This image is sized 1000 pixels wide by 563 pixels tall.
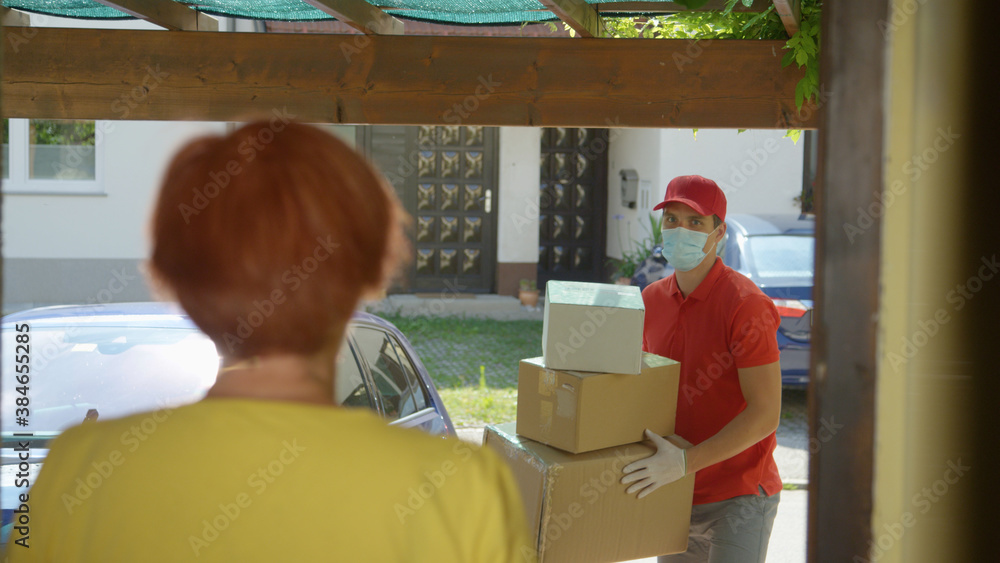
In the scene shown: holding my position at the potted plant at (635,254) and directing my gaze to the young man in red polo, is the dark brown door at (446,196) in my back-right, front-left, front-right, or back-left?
back-right

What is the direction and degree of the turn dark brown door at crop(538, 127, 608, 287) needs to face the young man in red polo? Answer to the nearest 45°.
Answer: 0° — it already faces them

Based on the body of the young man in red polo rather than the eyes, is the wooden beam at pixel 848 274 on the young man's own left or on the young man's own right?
on the young man's own left

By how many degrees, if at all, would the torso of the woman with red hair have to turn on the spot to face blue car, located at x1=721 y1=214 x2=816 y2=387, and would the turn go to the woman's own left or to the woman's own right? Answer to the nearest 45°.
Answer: approximately 45° to the woman's own right

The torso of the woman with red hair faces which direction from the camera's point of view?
away from the camera

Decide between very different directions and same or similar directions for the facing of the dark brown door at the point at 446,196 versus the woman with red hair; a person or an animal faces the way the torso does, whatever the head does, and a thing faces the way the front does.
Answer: very different directions

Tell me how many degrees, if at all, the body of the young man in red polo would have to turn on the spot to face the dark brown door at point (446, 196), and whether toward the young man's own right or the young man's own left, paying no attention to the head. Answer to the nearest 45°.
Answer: approximately 135° to the young man's own right

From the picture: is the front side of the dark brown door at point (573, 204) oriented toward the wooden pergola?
yes

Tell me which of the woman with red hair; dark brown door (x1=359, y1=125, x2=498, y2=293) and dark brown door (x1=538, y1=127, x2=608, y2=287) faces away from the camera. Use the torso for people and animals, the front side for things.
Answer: the woman with red hair

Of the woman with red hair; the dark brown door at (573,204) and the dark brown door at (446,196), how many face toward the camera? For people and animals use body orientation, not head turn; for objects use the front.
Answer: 2

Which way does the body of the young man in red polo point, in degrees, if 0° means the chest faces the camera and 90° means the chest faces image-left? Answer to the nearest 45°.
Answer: approximately 45°

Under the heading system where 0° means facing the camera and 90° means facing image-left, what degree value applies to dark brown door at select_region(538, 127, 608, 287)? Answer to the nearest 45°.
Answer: approximately 0°
